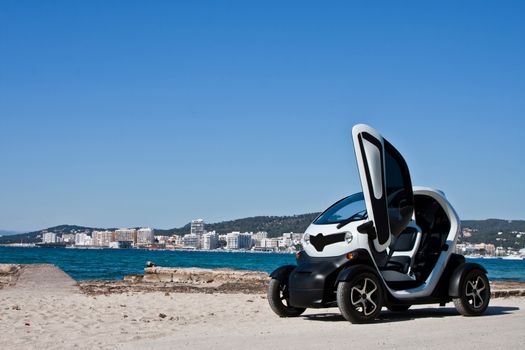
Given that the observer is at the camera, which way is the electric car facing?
facing the viewer and to the left of the viewer
